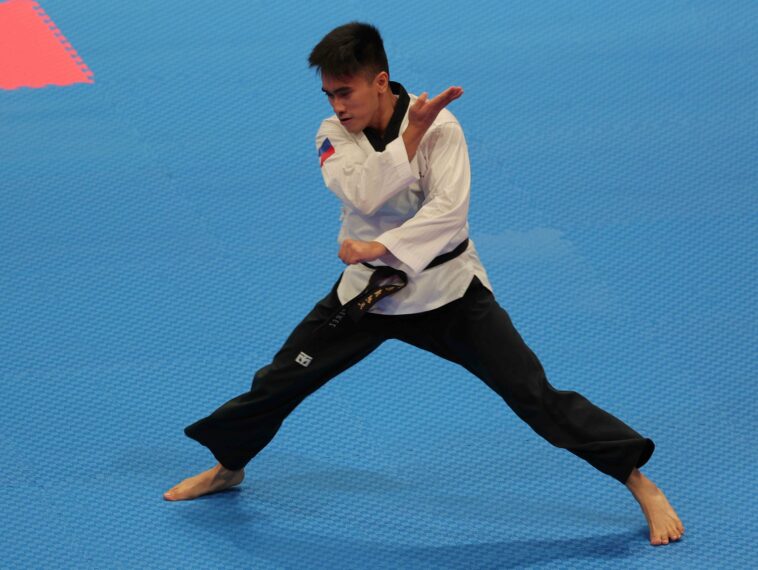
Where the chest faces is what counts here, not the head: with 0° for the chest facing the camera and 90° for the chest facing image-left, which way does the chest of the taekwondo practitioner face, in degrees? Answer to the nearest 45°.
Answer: approximately 45°
